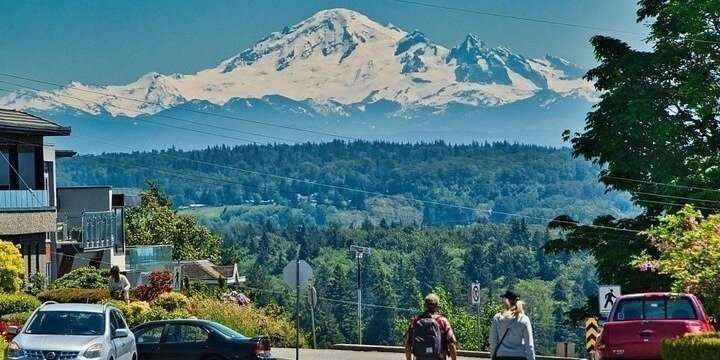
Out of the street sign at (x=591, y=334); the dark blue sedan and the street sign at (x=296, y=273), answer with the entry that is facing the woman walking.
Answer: the street sign at (x=591, y=334)

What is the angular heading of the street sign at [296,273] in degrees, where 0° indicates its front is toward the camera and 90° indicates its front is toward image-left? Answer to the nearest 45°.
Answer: approximately 180°

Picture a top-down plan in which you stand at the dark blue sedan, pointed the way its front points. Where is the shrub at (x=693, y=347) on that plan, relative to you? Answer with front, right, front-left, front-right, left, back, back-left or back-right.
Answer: back-left

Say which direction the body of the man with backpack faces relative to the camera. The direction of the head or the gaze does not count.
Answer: away from the camera

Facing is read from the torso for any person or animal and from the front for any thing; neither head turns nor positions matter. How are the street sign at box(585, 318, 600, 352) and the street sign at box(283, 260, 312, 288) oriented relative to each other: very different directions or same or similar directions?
very different directions

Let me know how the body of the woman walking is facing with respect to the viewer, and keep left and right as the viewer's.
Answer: facing away from the viewer

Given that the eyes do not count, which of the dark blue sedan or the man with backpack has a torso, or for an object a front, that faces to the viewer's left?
the dark blue sedan

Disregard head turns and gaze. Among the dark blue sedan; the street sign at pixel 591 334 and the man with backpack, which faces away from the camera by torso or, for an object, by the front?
the man with backpack

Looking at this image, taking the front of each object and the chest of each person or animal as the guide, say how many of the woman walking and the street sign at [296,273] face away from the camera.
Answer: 2

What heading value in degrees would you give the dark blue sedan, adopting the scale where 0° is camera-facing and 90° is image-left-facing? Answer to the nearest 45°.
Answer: approximately 90°
